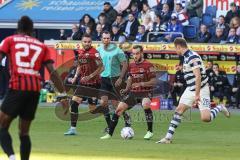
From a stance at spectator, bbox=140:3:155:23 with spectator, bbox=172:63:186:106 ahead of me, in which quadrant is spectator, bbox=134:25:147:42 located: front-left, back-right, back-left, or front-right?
front-right

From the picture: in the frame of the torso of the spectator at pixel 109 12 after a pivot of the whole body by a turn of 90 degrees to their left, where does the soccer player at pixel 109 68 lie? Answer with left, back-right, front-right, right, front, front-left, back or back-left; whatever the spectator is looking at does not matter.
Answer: front-right

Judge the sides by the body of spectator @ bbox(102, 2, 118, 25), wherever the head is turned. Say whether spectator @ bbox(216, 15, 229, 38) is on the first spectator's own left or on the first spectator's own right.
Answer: on the first spectator's own left

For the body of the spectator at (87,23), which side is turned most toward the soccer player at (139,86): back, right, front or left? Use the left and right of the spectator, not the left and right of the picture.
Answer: front

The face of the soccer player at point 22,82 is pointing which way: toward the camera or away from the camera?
away from the camera

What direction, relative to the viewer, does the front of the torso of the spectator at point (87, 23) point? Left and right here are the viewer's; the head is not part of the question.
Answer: facing the viewer

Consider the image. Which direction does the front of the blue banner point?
toward the camera

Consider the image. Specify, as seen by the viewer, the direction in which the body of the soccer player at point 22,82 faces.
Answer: away from the camera

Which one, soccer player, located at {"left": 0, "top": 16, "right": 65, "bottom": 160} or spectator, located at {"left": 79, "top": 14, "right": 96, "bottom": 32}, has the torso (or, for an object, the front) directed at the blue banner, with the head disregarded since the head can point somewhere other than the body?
the soccer player
